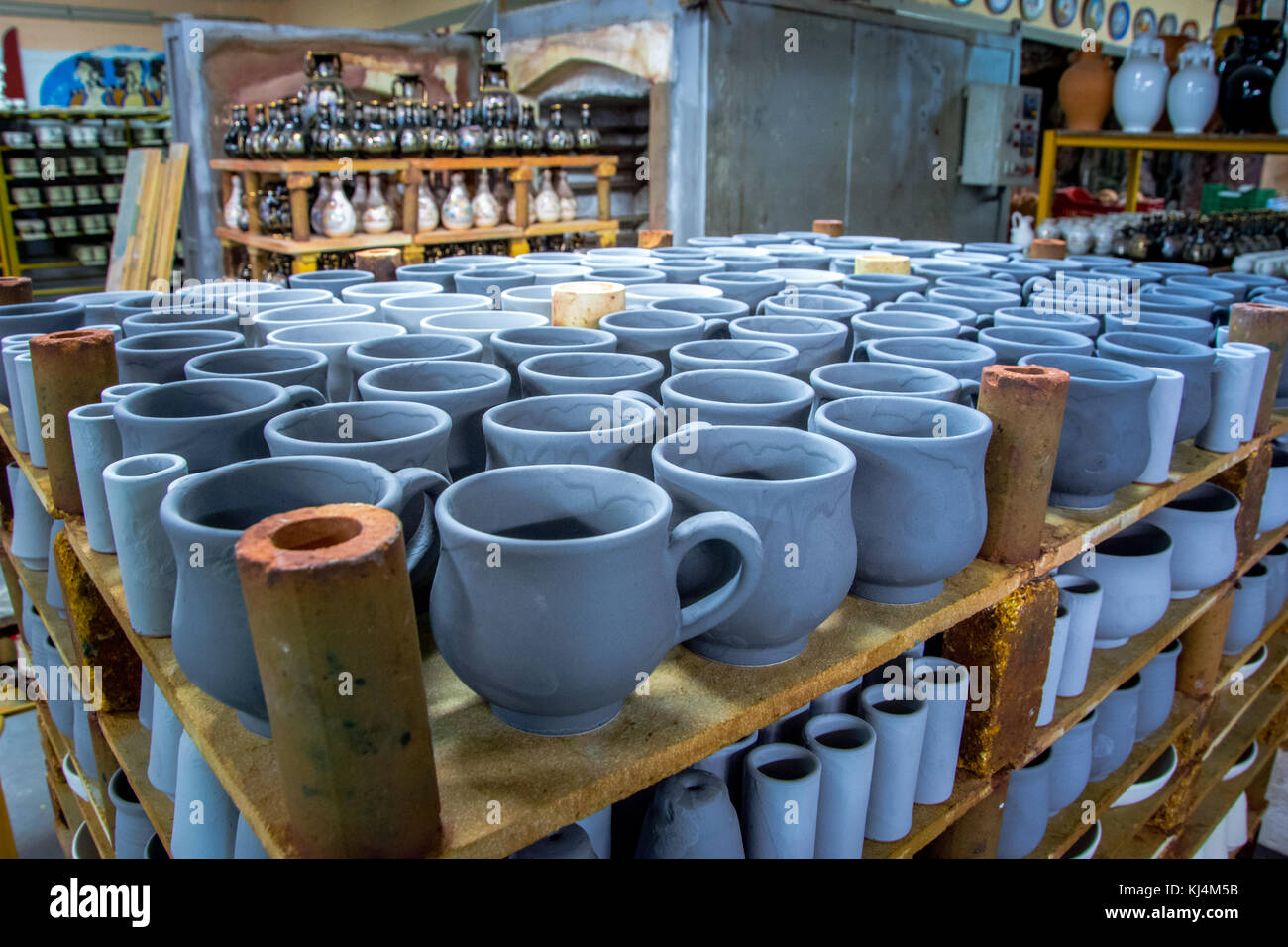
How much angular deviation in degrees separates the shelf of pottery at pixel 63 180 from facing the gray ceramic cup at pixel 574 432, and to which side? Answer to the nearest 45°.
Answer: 0° — it already faces it

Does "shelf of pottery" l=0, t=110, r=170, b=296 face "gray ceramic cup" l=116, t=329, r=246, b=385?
yes

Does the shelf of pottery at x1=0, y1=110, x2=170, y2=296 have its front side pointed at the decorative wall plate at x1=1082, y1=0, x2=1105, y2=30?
no

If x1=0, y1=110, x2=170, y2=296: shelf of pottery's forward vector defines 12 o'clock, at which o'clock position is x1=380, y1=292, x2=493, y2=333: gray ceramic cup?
The gray ceramic cup is roughly at 12 o'clock from the shelf of pottery.

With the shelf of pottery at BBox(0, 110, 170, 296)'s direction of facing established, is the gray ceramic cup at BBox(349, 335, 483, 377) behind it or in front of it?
in front

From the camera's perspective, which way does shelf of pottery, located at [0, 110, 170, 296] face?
toward the camera

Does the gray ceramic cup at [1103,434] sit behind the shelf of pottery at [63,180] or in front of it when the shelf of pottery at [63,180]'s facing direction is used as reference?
in front

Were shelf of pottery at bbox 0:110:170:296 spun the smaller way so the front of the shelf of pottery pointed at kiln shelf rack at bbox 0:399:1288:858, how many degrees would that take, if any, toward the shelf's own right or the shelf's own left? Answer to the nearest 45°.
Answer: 0° — it already faces it

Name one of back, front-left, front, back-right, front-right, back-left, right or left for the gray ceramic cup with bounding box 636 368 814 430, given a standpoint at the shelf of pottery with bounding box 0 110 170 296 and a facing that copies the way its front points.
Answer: front

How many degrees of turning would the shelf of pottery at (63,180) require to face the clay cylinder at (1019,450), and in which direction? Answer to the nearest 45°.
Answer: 0° — it already faces it

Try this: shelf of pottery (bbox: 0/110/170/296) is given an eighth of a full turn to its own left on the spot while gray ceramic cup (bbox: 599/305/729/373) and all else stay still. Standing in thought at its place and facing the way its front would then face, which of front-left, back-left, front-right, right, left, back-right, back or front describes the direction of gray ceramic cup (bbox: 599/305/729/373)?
front-right

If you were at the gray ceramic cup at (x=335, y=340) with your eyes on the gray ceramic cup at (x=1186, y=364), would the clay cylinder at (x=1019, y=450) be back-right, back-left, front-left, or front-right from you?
front-right

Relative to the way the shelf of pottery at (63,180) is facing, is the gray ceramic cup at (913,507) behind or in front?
in front

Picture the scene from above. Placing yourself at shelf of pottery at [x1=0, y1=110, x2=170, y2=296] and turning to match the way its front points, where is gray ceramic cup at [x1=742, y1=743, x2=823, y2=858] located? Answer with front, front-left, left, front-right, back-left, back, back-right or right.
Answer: front

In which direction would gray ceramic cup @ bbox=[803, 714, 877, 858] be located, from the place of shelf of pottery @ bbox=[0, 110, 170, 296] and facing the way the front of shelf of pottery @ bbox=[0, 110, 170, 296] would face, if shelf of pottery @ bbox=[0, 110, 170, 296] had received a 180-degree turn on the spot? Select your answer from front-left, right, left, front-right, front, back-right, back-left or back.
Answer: back
